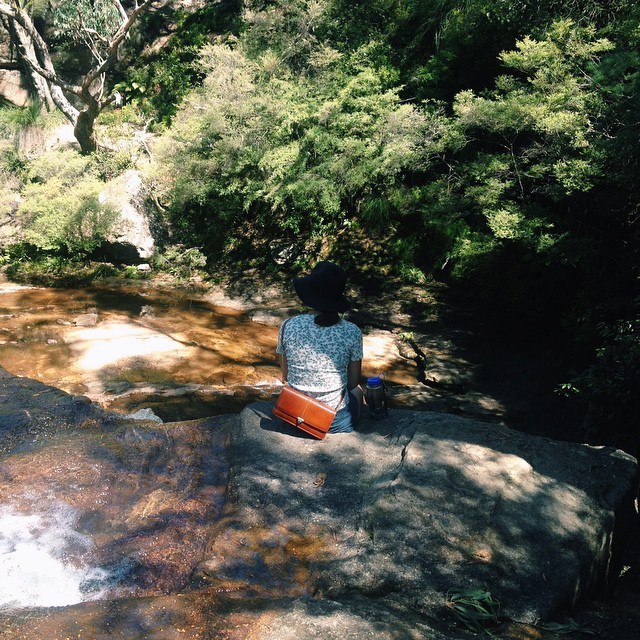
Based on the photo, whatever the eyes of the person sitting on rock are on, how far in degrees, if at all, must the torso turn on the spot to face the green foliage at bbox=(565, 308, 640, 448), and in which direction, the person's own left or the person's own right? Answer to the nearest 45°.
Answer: approximately 45° to the person's own right

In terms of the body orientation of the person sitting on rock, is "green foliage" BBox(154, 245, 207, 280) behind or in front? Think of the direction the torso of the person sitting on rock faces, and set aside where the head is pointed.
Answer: in front

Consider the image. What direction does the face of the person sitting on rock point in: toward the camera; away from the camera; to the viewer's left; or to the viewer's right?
away from the camera

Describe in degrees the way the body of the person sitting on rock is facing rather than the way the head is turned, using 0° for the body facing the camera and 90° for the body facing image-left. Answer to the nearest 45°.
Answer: approximately 180°
